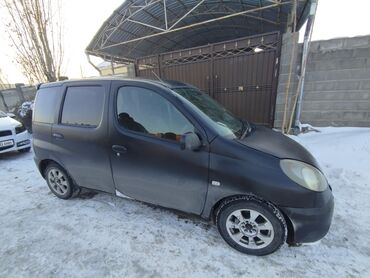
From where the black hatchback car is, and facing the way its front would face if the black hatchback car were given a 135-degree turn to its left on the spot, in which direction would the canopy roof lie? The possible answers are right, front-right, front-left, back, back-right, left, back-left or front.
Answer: front

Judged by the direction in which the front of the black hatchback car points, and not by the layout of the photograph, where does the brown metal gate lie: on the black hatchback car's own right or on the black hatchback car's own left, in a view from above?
on the black hatchback car's own left

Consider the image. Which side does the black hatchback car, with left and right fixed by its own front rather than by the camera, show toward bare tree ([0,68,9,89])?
back

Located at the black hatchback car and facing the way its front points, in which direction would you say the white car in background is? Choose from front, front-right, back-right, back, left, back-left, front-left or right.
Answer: back

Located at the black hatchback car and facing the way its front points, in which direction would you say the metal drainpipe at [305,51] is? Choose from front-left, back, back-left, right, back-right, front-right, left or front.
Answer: left

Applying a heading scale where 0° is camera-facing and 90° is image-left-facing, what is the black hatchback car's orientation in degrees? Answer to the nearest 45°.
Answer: approximately 315°
